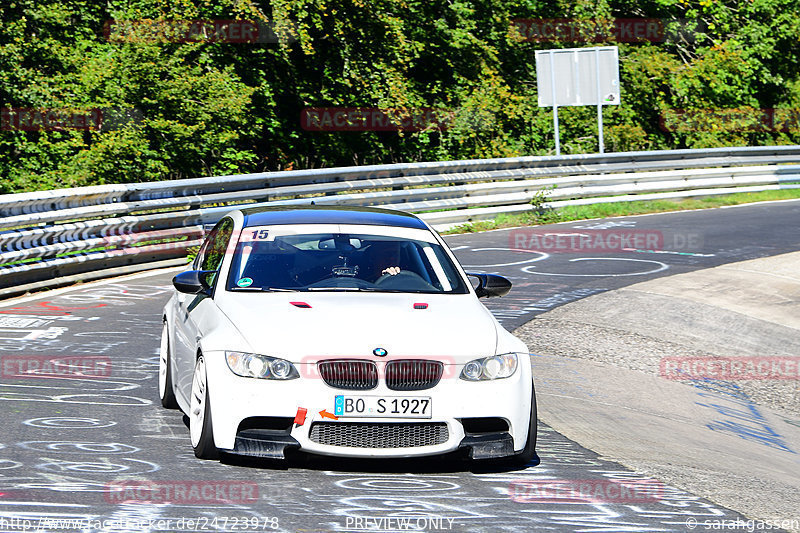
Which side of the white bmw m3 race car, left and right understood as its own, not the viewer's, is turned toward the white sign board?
back

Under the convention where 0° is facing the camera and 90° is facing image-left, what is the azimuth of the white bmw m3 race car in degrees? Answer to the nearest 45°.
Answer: approximately 0°

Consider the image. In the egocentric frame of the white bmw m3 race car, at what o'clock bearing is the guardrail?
The guardrail is roughly at 6 o'clock from the white bmw m3 race car.
